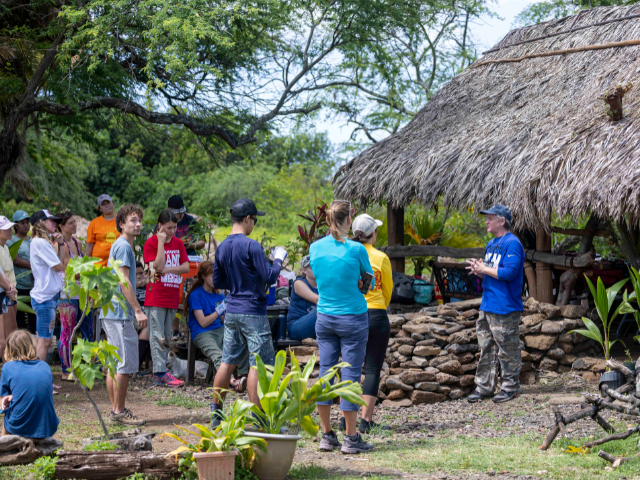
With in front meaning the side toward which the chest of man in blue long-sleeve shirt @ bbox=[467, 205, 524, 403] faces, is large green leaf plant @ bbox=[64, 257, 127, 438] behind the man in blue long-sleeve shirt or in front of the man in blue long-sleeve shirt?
in front

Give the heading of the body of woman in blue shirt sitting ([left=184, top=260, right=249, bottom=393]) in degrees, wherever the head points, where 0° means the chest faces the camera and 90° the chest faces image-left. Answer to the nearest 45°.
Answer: approximately 315°

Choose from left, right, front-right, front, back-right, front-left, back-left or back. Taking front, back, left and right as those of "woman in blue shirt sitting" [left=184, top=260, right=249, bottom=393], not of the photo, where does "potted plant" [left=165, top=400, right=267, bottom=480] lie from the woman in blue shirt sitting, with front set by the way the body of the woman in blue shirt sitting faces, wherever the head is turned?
front-right

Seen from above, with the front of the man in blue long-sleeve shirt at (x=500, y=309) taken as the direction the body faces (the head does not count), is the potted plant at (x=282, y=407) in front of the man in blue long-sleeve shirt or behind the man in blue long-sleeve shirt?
in front

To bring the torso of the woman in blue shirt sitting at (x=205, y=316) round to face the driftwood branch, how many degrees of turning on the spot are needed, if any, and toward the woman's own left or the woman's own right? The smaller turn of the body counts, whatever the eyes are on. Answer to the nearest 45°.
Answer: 0° — they already face it

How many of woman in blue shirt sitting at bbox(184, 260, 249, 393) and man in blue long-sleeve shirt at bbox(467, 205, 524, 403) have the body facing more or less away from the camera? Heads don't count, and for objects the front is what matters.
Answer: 0

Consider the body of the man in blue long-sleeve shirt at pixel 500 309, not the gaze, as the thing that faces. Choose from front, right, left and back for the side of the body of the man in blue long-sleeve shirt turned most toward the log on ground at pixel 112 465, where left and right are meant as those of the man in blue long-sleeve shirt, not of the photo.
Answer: front

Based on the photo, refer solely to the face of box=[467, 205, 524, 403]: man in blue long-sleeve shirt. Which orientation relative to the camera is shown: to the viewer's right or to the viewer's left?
to the viewer's left

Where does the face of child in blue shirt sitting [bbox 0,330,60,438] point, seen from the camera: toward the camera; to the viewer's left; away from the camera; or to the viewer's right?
away from the camera

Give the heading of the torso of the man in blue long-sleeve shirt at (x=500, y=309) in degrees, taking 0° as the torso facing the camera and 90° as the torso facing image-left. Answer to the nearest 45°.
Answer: approximately 45°

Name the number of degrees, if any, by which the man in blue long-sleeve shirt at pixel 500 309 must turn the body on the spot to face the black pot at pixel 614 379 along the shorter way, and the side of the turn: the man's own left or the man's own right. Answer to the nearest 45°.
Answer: approximately 90° to the man's own left
